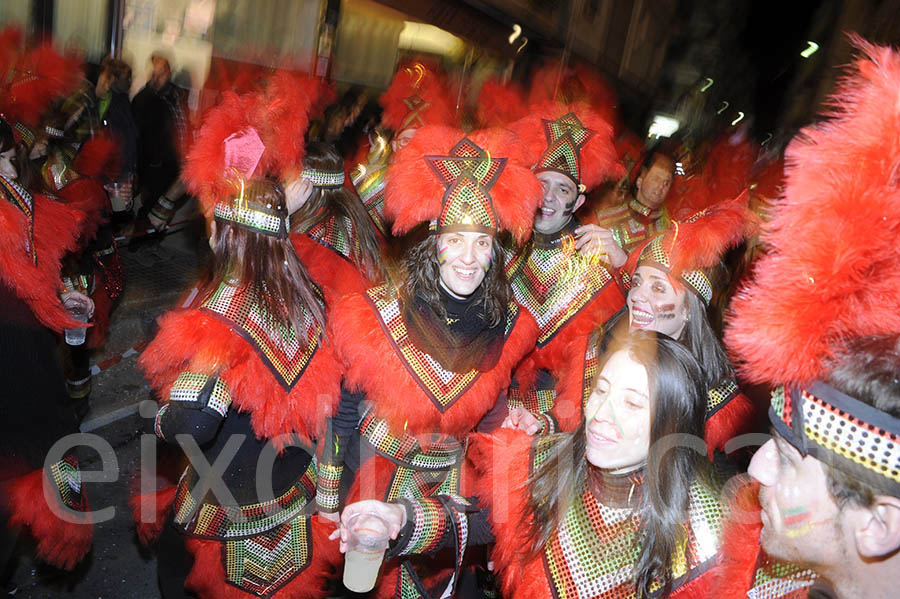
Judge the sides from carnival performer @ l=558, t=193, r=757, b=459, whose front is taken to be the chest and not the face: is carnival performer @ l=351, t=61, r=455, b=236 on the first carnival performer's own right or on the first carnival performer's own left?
on the first carnival performer's own right

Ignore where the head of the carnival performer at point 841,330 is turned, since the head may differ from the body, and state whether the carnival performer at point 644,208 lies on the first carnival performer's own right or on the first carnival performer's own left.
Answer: on the first carnival performer's own right

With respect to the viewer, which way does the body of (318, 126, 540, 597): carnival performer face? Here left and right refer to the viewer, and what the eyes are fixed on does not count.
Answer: facing the viewer

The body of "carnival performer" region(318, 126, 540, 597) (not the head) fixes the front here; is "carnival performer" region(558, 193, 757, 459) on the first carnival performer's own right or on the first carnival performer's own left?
on the first carnival performer's own left

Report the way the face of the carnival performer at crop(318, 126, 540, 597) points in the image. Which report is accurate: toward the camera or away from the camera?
toward the camera

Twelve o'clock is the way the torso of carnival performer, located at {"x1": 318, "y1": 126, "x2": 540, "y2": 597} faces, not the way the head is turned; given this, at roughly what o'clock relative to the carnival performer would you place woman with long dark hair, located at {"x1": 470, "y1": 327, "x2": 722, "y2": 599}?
The woman with long dark hair is roughly at 11 o'clock from the carnival performer.

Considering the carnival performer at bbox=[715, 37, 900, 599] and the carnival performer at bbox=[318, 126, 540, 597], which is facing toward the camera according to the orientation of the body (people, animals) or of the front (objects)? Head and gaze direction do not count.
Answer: the carnival performer at bbox=[318, 126, 540, 597]

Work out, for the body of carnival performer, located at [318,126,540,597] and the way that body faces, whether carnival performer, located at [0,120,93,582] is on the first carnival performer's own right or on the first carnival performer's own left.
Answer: on the first carnival performer's own right

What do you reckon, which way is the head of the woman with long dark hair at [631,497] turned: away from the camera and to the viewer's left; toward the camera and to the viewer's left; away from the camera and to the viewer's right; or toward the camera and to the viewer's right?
toward the camera and to the viewer's left

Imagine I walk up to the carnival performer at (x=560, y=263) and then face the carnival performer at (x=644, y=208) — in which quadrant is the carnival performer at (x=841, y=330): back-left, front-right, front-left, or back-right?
back-right

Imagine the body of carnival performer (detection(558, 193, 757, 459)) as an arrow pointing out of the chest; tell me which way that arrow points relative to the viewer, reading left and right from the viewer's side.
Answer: facing the viewer and to the left of the viewer

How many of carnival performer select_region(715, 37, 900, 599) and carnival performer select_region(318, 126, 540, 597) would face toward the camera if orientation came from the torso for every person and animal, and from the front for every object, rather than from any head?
1

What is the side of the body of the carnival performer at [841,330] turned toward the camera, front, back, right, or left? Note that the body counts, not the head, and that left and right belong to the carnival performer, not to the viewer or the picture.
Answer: left
